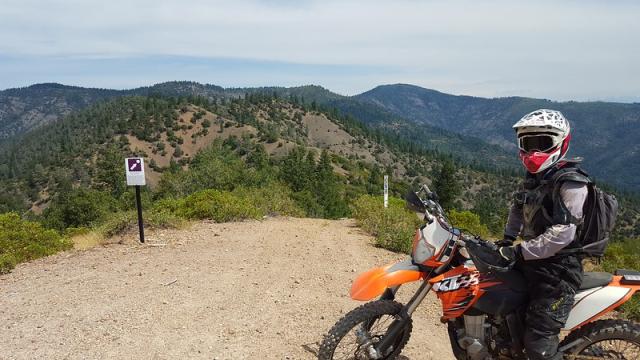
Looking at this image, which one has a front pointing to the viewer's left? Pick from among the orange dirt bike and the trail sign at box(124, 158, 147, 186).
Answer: the orange dirt bike

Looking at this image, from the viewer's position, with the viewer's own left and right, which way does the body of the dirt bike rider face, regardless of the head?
facing the viewer and to the left of the viewer

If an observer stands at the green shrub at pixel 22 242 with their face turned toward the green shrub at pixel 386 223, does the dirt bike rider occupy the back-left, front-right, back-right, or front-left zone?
front-right

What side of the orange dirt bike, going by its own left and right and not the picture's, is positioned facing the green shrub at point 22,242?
front

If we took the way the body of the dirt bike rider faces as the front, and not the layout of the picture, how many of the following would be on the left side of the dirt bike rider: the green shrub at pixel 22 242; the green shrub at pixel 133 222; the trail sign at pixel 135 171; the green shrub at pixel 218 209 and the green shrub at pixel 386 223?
0

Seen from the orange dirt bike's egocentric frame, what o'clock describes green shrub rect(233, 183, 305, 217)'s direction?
The green shrub is roughly at 2 o'clock from the orange dirt bike.

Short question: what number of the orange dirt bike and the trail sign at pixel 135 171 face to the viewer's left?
1

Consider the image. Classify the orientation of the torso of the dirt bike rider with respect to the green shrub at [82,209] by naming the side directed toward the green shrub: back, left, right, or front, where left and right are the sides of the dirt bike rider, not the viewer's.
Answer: right

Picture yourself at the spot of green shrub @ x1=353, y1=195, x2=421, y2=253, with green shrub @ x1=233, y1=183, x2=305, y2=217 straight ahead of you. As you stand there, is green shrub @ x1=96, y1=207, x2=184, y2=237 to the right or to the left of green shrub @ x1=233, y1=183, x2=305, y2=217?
left

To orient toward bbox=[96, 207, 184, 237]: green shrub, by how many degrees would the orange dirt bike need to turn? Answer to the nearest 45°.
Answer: approximately 45° to its right

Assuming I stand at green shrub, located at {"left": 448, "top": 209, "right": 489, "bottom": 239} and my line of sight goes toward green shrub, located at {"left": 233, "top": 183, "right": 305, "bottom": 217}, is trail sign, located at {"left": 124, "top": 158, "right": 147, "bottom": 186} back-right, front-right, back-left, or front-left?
front-left

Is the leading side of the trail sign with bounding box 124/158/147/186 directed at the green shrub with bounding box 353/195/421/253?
no

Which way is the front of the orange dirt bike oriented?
to the viewer's left

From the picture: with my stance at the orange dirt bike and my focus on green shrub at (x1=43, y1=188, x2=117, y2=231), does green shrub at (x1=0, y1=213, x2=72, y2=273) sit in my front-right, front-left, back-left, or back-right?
front-left

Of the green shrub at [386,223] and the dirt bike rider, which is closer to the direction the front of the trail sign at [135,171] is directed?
the dirt bike rider

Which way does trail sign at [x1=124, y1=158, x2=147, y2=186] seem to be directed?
toward the camera

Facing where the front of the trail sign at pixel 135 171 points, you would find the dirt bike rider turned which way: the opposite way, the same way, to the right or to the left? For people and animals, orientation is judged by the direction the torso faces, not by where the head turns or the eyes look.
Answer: to the right

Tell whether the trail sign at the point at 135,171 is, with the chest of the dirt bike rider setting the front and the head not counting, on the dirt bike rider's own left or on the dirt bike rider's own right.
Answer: on the dirt bike rider's own right
